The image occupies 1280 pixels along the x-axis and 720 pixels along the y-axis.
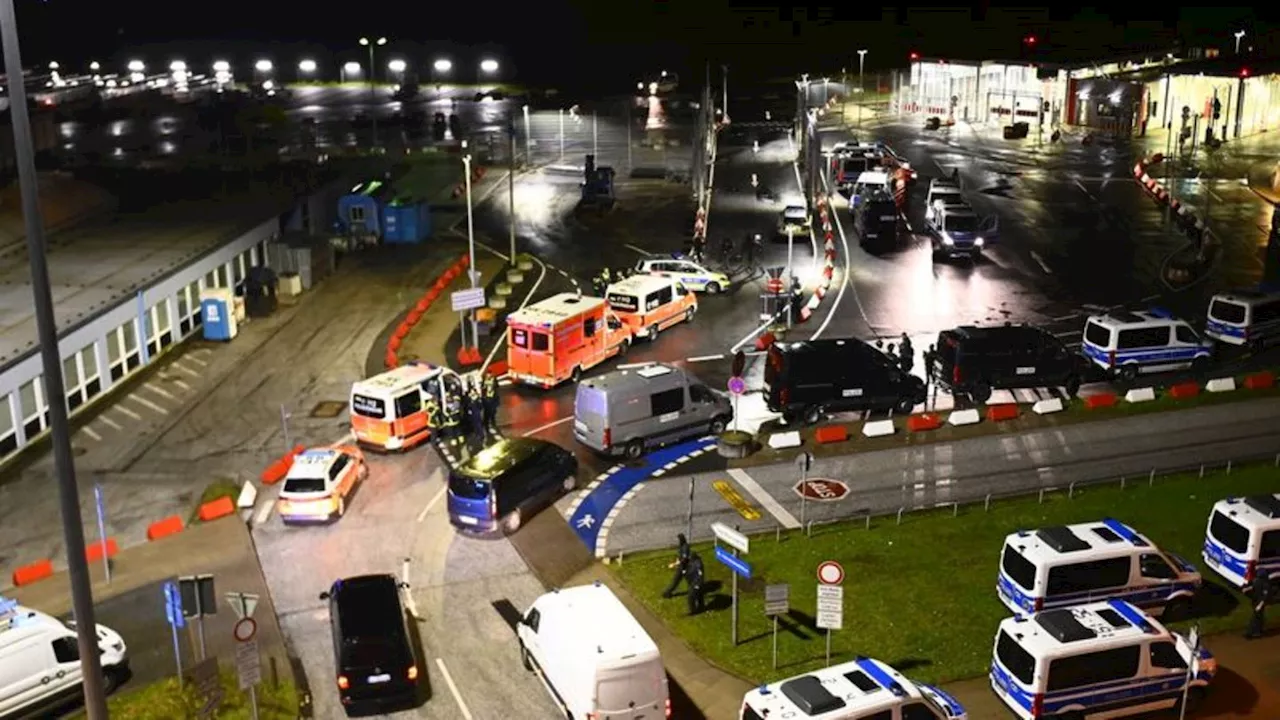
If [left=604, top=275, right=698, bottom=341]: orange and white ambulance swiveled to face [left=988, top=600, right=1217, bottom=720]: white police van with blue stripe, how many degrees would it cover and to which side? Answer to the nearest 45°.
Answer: approximately 135° to its right

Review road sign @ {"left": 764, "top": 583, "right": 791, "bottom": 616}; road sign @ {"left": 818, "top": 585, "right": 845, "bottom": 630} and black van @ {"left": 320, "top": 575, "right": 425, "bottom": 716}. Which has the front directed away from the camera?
the black van

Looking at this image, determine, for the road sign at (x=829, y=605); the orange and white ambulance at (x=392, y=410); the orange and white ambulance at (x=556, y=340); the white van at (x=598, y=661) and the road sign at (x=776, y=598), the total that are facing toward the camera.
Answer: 2

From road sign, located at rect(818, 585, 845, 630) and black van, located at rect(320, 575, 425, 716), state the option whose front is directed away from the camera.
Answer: the black van

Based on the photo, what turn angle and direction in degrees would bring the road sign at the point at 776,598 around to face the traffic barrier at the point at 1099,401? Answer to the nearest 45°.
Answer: approximately 135° to its left

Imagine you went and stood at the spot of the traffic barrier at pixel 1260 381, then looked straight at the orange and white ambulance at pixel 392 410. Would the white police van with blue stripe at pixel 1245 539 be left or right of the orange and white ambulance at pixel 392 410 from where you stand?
left

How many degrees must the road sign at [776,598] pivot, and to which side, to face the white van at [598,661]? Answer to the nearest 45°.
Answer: approximately 45° to its right

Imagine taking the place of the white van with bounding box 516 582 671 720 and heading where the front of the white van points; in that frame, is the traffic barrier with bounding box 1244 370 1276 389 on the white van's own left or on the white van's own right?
on the white van's own right

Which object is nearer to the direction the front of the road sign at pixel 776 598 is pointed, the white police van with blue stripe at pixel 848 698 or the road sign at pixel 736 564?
the white police van with blue stripe

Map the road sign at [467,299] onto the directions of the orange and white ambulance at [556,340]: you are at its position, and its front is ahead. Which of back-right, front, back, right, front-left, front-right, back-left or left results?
left

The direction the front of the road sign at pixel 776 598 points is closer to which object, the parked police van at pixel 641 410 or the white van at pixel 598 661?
the white van

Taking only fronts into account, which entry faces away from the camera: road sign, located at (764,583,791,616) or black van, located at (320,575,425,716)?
the black van

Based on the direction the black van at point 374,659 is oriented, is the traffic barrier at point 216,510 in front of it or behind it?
in front

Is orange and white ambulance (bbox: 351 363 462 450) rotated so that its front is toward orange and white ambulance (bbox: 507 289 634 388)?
yes

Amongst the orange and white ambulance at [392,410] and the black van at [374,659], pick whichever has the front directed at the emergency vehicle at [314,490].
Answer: the black van

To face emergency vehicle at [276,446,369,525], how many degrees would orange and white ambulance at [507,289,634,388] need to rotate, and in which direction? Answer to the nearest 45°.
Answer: approximately 180°
